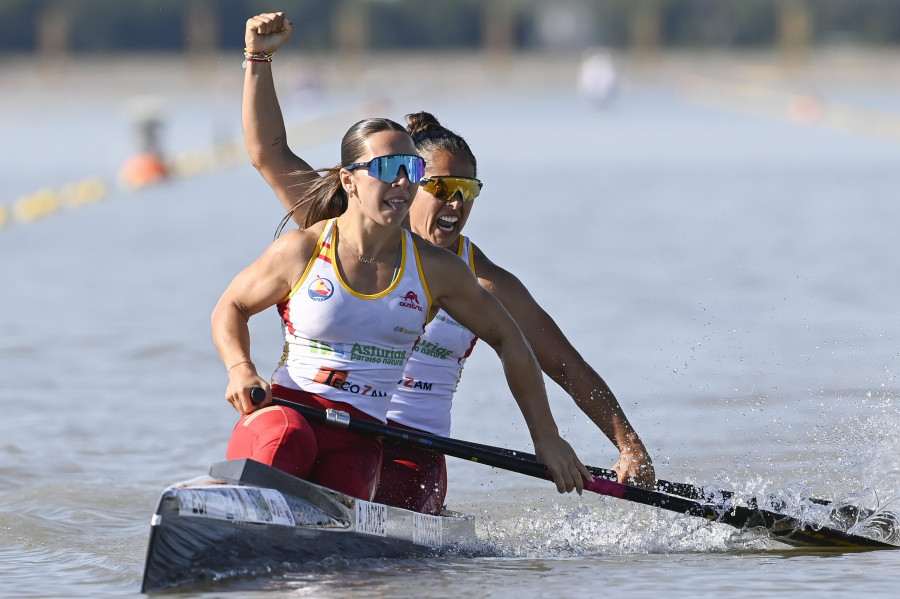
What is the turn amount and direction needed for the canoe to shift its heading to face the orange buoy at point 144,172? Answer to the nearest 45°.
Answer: approximately 135° to its right

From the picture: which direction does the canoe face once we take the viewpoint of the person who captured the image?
facing the viewer and to the left of the viewer

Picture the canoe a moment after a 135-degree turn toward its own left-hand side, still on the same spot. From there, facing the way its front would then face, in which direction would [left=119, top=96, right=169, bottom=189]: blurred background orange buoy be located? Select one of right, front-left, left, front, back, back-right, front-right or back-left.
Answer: left
